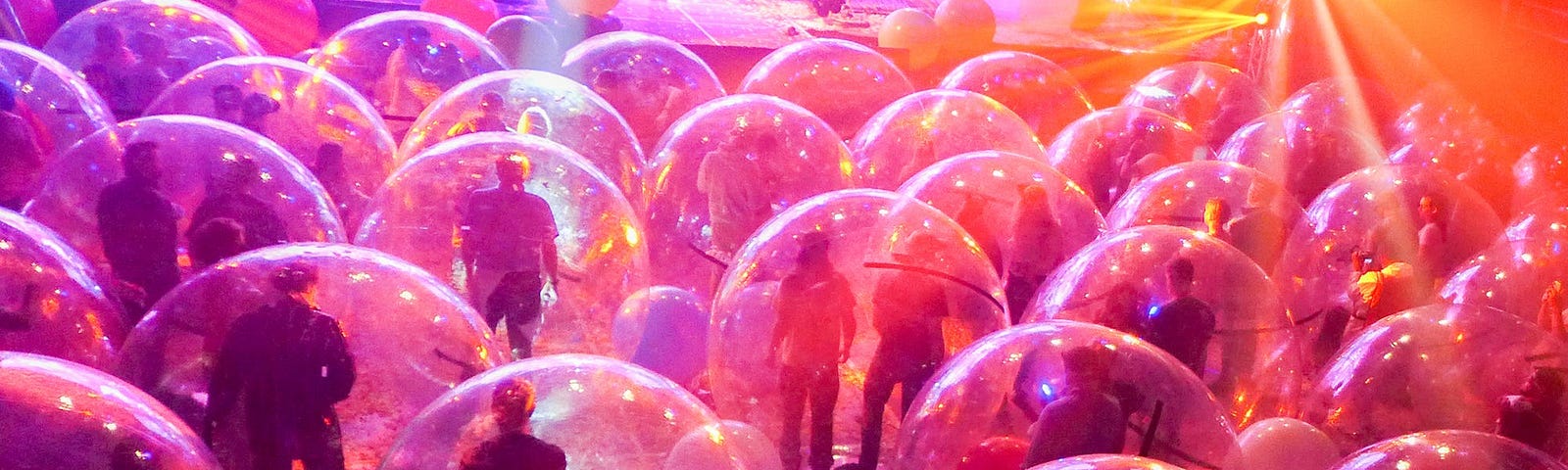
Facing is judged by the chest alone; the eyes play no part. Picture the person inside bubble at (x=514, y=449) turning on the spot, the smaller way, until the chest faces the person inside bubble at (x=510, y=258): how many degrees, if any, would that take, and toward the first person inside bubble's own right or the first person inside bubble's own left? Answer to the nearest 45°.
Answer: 0° — they already face them

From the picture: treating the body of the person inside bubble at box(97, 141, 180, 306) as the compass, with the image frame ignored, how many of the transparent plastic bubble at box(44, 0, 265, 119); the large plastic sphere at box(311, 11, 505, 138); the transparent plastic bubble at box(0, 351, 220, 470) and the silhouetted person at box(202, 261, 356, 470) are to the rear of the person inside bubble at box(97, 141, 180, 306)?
2

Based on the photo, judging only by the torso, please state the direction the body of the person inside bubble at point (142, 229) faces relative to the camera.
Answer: away from the camera

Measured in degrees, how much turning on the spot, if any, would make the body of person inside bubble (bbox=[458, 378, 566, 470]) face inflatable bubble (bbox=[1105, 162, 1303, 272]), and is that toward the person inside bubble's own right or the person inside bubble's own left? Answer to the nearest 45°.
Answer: approximately 45° to the person inside bubble's own right

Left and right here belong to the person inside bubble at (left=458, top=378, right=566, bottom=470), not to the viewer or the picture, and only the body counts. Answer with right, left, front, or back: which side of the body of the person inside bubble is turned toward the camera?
back

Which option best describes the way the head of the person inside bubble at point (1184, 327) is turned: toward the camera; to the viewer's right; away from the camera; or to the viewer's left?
away from the camera

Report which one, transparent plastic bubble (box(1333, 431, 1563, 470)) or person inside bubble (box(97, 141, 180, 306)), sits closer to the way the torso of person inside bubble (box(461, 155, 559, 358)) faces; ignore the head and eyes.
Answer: the person inside bubble

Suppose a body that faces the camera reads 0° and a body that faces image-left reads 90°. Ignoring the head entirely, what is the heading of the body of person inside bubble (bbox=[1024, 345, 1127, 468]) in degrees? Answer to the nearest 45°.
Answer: approximately 180°

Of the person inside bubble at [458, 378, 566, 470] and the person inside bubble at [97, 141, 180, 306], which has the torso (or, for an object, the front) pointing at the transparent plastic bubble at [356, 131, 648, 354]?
the person inside bubble at [458, 378, 566, 470]

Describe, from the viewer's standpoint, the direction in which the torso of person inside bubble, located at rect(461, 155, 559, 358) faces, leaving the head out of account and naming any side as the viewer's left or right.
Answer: facing away from the viewer
